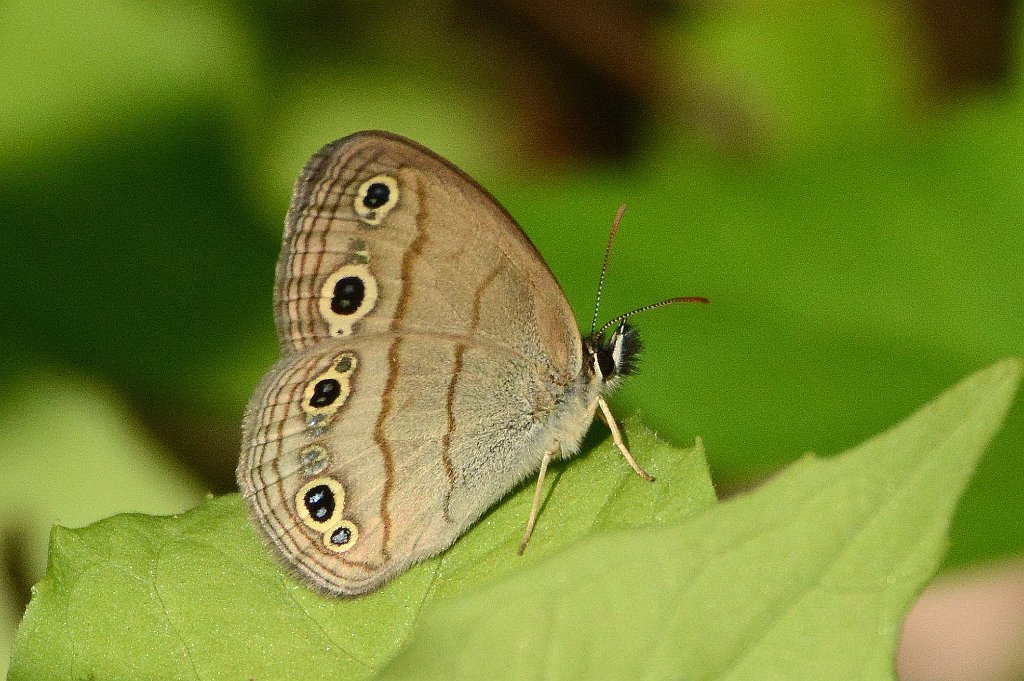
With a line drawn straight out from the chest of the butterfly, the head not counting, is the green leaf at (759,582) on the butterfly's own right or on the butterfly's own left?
on the butterfly's own right

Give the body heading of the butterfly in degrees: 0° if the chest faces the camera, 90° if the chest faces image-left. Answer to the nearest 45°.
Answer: approximately 270°
